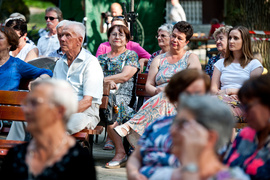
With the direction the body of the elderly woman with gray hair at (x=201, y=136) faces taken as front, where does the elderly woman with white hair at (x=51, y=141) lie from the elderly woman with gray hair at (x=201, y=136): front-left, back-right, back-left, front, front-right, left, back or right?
front-right

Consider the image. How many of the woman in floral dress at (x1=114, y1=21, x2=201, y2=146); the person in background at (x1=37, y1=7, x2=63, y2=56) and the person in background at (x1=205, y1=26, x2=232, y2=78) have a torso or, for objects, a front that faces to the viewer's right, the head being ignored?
0

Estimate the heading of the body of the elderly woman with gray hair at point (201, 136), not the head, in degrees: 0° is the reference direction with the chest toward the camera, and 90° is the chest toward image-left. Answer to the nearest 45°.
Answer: approximately 45°

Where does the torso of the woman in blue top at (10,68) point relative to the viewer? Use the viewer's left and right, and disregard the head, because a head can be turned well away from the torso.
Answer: facing the viewer and to the left of the viewer

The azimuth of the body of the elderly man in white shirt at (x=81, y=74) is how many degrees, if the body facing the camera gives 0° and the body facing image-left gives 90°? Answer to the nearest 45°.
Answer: approximately 45°

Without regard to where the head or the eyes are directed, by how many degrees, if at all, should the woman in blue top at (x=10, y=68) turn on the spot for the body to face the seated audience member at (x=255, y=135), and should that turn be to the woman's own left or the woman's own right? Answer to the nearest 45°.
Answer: approximately 90° to the woman's own left

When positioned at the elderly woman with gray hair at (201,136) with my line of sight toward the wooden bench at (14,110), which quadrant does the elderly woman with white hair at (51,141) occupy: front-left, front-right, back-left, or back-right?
front-left

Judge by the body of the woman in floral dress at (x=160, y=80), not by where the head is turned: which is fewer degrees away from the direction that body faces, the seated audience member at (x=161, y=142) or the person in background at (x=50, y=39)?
the seated audience member

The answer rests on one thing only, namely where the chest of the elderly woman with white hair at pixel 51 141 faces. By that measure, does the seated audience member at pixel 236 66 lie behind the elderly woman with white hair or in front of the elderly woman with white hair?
behind

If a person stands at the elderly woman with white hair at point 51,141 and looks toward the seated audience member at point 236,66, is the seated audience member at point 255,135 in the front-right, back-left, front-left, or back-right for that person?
front-right

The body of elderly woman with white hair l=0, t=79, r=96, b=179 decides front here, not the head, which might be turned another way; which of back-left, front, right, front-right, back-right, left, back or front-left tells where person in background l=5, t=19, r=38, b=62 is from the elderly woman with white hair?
back-right

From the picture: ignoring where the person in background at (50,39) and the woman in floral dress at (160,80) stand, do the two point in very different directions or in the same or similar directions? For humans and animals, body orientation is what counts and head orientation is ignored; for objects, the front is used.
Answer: same or similar directions

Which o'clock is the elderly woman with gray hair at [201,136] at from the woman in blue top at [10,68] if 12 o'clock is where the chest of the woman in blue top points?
The elderly woman with gray hair is roughly at 10 o'clock from the woman in blue top.

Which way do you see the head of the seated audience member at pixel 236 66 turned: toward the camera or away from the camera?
toward the camera

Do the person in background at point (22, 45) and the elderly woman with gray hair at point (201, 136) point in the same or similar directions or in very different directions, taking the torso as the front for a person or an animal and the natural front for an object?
same or similar directions
